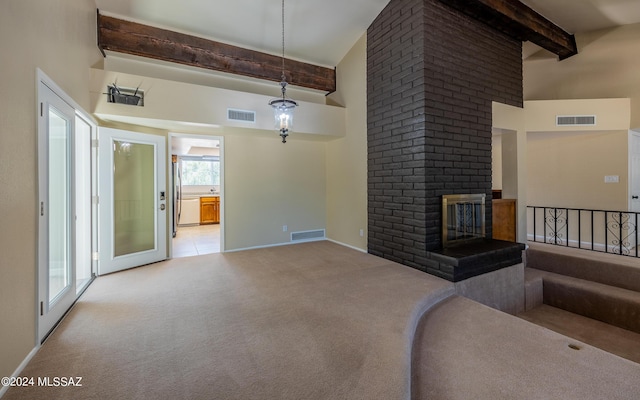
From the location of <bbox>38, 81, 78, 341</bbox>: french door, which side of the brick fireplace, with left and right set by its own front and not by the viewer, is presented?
right

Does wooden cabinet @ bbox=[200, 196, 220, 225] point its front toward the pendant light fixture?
yes

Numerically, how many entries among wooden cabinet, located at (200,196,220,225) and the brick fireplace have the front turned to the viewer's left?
0

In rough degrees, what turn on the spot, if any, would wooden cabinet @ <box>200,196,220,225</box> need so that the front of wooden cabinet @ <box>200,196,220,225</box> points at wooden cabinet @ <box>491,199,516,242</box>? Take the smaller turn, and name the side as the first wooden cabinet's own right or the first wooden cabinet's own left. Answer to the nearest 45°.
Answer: approximately 45° to the first wooden cabinet's own left

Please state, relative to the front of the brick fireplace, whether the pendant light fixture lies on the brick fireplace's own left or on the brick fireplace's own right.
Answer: on the brick fireplace's own right

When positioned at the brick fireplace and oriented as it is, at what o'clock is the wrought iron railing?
The wrought iron railing is roughly at 9 o'clock from the brick fireplace.

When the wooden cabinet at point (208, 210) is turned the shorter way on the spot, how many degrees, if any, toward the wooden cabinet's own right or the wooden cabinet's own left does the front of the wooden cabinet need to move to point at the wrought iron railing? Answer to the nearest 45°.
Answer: approximately 45° to the wooden cabinet's own left
